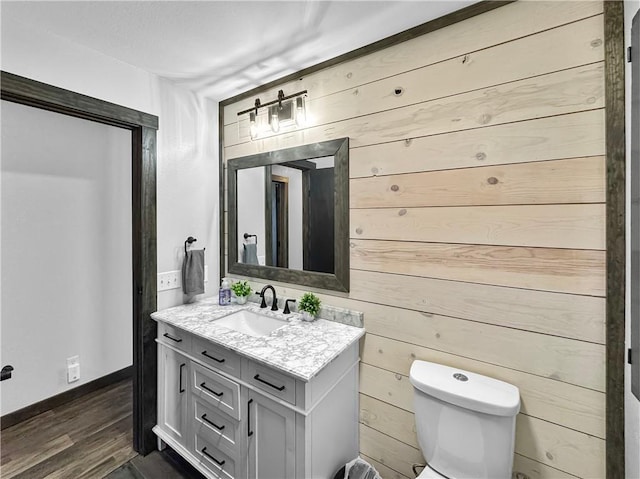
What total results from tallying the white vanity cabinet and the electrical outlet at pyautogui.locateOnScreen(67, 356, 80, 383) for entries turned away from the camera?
0

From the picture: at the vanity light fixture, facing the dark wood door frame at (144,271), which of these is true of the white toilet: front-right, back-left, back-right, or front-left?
back-left

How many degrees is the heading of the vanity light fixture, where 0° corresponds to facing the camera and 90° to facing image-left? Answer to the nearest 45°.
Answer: approximately 45°

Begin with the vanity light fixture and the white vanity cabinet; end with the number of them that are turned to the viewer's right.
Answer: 0

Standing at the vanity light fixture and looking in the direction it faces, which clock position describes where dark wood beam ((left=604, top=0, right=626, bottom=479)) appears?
The dark wood beam is roughly at 9 o'clock from the vanity light fixture.

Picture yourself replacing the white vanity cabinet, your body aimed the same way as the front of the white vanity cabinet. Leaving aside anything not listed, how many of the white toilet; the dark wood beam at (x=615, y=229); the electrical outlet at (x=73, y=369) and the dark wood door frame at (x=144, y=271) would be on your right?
2

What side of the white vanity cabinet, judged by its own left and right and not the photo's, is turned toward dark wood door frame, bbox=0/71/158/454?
right

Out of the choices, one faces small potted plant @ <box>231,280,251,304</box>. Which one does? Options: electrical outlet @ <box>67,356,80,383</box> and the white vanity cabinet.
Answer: the electrical outlet

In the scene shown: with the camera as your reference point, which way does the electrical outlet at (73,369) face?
facing the viewer and to the right of the viewer

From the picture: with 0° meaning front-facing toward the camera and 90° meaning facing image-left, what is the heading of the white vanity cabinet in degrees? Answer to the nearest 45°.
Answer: approximately 45°

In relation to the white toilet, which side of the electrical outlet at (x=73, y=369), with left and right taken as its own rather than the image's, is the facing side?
front

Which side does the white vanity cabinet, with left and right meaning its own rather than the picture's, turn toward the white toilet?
left

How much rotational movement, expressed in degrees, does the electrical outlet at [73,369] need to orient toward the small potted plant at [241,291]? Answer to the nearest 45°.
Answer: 0° — it already faces it
